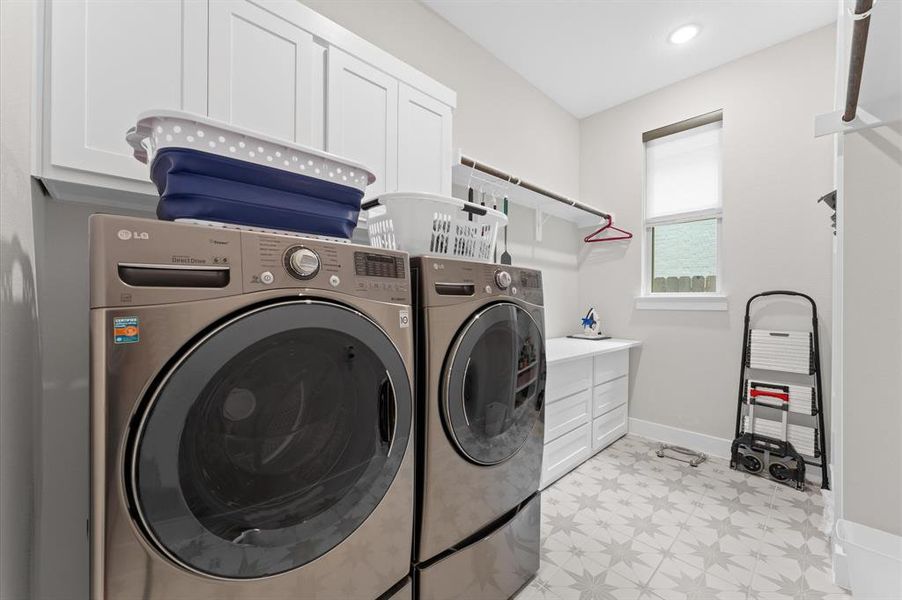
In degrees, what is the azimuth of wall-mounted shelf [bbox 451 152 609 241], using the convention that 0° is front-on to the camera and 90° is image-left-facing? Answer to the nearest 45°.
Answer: approximately 315°

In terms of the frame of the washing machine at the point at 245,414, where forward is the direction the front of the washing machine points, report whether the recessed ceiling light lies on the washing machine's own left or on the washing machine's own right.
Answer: on the washing machine's own left

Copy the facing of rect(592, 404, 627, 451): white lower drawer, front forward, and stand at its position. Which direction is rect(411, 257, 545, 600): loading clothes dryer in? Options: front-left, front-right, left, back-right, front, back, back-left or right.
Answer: front-right

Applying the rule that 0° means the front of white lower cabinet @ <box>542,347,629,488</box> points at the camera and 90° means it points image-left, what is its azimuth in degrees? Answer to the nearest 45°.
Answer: approximately 315°

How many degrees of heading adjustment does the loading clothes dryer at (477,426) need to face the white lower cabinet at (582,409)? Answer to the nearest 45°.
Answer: approximately 90° to its left

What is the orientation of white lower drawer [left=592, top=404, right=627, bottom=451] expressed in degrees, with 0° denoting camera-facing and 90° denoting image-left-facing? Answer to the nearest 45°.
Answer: approximately 315°
